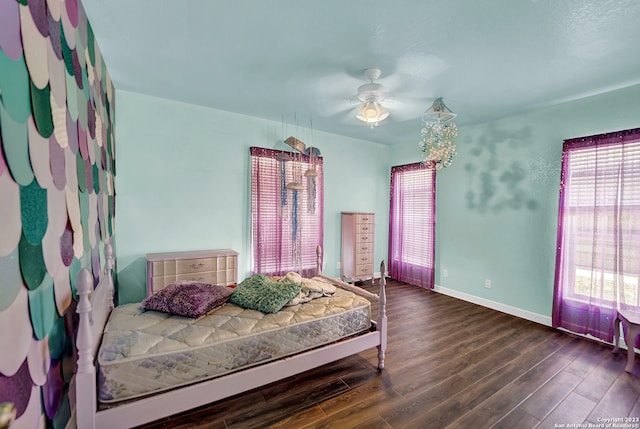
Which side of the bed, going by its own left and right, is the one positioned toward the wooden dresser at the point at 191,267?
left

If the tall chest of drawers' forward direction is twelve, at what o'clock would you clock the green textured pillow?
The green textured pillow is roughly at 2 o'clock from the tall chest of drawers.

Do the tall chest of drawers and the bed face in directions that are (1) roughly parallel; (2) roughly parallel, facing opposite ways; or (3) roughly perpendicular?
roughly perpendicular

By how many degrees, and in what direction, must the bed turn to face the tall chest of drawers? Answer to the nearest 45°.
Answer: approximately 45° to its left

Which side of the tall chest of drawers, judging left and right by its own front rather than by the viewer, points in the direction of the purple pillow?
right

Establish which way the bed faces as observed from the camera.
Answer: facing to the right of the viewer

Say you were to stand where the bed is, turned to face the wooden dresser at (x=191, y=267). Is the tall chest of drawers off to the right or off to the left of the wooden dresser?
right

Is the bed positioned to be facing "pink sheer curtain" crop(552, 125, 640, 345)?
yes

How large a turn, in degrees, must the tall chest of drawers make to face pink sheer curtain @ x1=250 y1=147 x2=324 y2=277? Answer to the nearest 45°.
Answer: approximately 90° to its right
